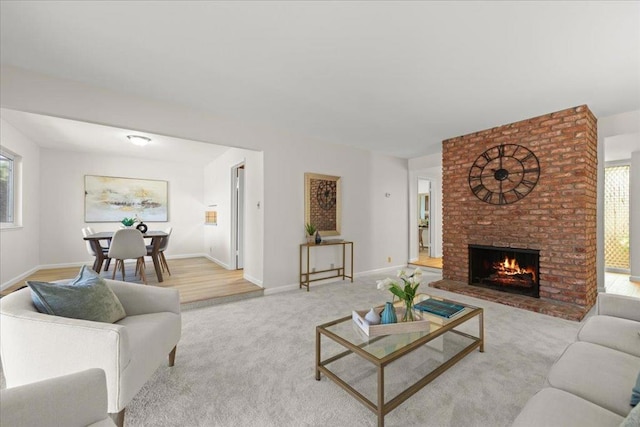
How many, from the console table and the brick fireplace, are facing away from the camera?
0

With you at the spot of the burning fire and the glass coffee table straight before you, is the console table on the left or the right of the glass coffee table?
right

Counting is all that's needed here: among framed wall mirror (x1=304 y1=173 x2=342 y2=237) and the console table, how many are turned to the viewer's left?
0

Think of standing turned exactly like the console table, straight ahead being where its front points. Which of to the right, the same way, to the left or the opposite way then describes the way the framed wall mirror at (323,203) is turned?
the same way

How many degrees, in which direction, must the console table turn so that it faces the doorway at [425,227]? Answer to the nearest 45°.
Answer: approximately 90° to its left

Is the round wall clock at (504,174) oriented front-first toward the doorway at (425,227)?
no

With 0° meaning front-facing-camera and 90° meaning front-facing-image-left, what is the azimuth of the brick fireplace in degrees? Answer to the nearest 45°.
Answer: approximately 45°

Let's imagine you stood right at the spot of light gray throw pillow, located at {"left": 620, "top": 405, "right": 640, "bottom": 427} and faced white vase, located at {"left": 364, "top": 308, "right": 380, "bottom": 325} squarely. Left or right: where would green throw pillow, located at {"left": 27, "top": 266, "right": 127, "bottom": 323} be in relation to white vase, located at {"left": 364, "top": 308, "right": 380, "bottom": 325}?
left

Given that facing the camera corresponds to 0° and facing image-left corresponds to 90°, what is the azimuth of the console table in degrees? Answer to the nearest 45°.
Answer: approximately 315°

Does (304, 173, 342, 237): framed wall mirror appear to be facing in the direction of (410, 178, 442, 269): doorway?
no

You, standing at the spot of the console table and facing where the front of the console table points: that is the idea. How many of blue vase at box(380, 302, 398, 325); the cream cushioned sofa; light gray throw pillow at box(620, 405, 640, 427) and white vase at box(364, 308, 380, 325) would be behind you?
0

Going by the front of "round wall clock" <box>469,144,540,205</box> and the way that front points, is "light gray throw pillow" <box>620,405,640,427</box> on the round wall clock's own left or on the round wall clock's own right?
on the round wall clock's own left

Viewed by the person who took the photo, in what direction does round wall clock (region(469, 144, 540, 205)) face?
facing the viewer and to the left of the viewer
